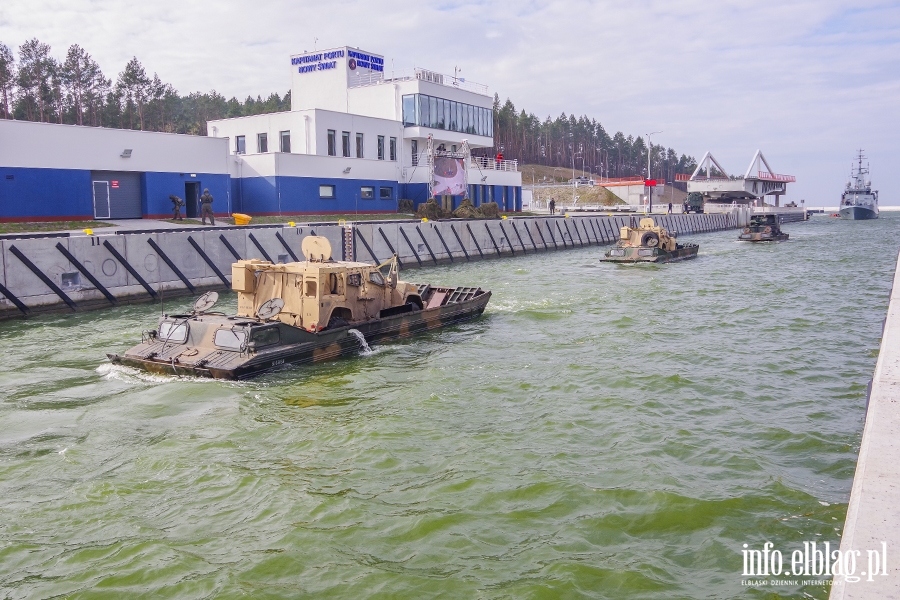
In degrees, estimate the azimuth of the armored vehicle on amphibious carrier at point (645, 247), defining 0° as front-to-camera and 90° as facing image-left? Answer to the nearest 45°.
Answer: approximately 45°

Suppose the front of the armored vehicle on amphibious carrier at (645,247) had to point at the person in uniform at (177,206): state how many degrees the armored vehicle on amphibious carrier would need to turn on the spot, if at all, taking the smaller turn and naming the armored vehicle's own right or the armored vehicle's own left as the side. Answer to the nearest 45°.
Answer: approximately 45° to the armored vehicle's own right
